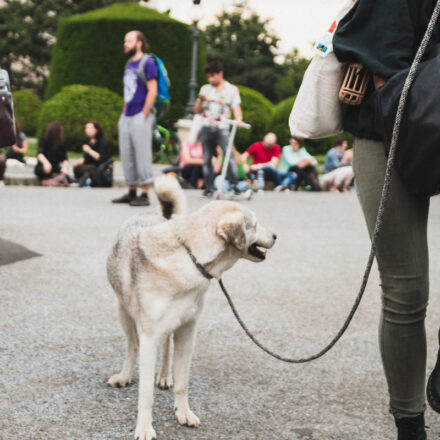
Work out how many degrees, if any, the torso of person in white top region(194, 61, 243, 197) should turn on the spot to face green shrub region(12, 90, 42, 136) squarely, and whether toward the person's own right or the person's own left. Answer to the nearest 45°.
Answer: approximately 135° to the person's own right

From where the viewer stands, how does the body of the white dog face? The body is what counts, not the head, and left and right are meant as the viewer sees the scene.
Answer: facing the viewer and to the right of the viewer

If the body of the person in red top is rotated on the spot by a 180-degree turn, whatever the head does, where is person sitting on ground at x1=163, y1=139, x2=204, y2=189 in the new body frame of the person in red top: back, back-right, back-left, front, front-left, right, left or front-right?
back-left

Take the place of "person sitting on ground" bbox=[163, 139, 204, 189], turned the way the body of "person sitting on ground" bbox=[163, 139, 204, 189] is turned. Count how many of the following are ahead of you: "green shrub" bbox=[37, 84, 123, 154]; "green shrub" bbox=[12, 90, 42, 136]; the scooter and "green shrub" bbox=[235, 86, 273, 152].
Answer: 1

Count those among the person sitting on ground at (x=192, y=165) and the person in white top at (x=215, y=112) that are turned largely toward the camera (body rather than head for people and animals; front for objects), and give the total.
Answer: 2

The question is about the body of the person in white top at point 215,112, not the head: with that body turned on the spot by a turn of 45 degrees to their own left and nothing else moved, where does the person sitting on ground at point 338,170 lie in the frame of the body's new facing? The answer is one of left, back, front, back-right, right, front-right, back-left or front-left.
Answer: left

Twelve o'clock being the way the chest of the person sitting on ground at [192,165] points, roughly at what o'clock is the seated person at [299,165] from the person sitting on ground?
The seated person is roughly at 8 o'clock from the person sitting on ground.

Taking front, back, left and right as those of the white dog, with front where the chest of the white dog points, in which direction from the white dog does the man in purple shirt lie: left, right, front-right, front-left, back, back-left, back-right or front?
back-left
